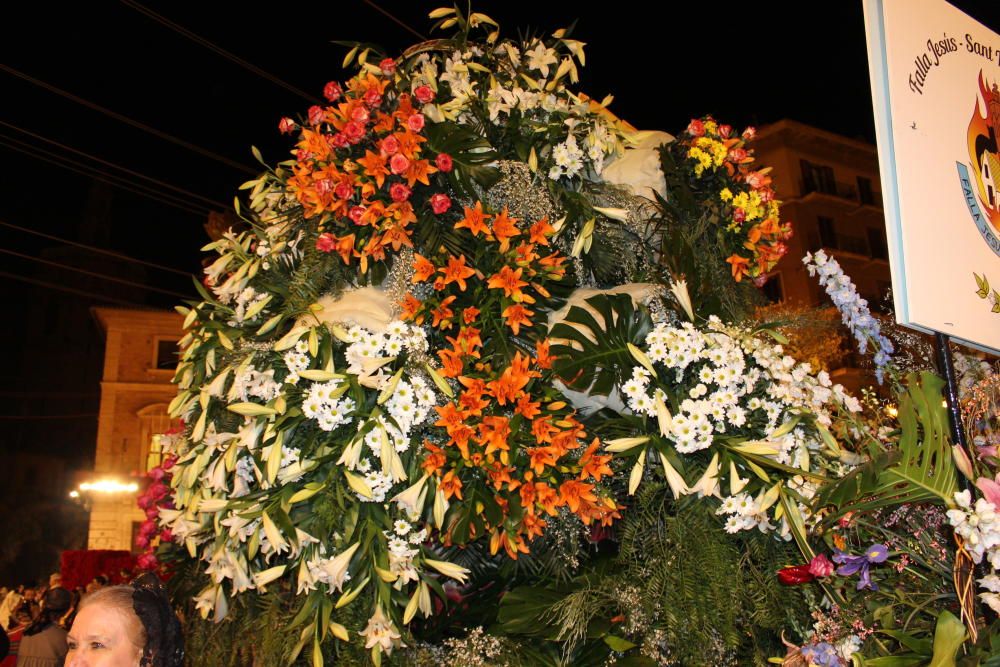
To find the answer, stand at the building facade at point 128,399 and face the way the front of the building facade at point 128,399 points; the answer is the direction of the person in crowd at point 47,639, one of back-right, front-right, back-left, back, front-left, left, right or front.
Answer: front

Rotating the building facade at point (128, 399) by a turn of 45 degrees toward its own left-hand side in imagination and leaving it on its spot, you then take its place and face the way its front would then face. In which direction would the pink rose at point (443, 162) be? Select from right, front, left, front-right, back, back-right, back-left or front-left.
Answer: front-right

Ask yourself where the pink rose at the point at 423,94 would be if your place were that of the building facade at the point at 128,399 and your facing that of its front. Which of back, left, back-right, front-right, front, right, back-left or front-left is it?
front

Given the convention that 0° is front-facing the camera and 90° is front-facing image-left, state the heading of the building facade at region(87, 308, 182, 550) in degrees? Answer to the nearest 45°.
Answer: approximately 0°

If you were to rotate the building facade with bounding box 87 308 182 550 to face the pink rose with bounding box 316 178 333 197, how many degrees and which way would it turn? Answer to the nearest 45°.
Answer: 0° — it already faces it

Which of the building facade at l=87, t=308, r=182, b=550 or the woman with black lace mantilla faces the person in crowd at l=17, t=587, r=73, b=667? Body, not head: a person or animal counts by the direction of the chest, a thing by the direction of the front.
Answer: the building facade

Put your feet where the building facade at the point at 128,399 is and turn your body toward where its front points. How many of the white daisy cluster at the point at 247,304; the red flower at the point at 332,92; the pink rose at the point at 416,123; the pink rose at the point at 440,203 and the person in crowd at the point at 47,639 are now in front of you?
5

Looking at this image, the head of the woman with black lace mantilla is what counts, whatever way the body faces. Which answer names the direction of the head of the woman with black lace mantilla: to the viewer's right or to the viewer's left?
to the viewer's left

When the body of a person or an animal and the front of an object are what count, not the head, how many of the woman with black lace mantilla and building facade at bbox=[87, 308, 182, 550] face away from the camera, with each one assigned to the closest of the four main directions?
0

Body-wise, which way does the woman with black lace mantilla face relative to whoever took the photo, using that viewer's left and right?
facing the viewer and to the left of the viewer

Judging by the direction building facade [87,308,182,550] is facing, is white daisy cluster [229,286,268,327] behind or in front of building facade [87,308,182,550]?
in front

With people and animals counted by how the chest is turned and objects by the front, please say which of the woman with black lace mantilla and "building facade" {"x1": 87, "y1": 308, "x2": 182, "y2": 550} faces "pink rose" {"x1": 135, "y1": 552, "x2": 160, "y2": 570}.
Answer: the building facade

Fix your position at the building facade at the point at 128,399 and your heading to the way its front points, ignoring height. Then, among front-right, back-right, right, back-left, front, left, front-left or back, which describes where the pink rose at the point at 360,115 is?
front

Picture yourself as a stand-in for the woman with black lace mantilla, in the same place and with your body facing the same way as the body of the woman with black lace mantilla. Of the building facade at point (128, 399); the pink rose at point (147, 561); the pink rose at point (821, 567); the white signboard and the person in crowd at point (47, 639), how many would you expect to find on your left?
2

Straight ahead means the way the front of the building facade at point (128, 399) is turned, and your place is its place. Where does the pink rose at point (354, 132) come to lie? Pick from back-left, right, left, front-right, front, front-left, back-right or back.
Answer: front

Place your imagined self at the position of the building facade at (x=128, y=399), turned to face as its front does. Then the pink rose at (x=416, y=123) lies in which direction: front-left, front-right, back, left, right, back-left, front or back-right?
front
